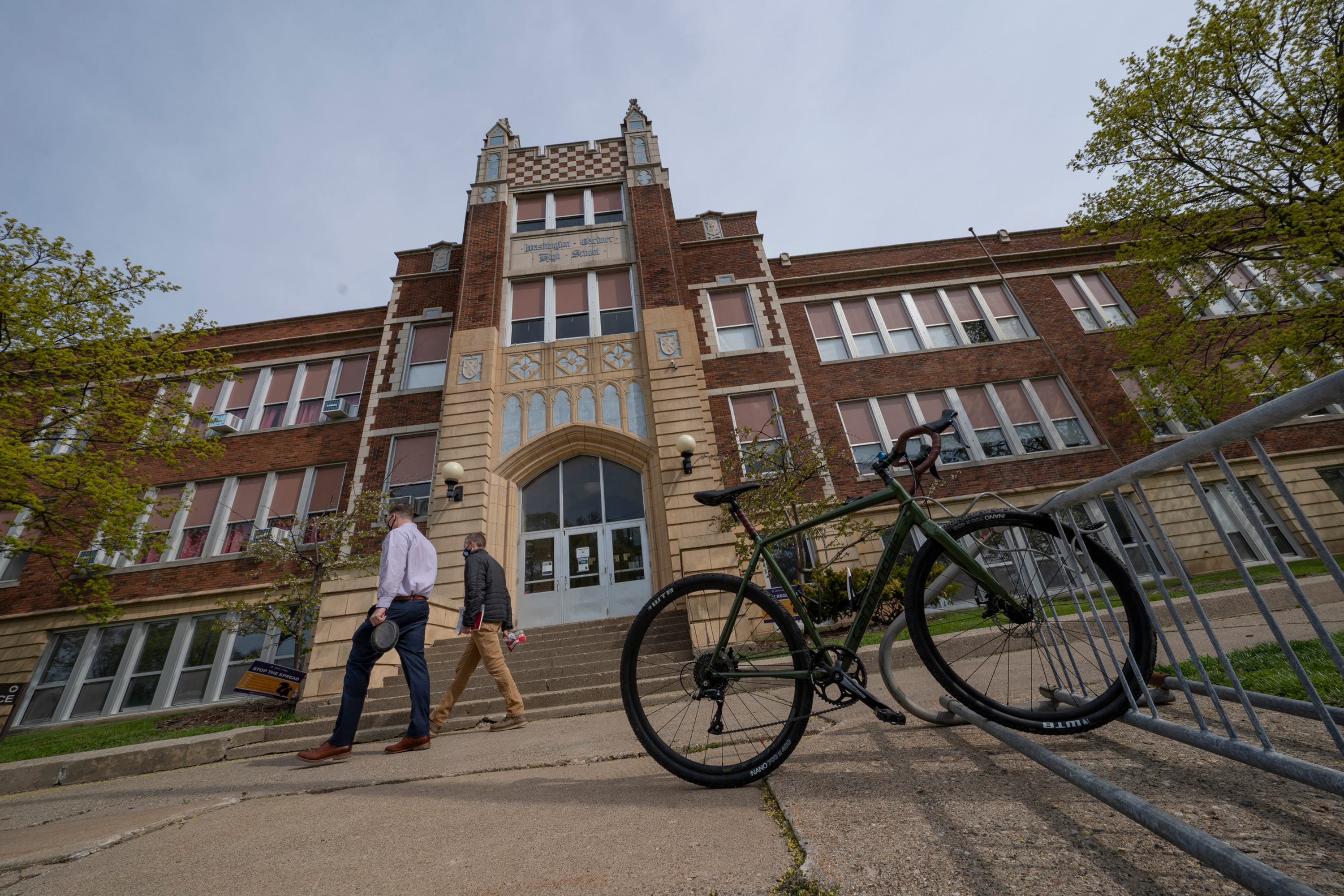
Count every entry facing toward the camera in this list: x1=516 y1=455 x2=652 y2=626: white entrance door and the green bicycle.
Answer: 1

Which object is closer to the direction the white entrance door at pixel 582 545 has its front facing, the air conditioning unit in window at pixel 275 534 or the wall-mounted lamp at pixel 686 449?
the wall-mounted lamp

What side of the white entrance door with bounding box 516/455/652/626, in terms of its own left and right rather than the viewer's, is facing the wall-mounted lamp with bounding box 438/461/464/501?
right

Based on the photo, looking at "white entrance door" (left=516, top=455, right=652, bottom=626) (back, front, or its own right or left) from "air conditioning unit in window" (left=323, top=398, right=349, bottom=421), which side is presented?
right

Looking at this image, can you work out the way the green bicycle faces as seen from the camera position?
facing to the right of the viewer

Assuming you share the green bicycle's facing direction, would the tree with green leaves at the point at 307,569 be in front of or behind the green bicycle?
behind

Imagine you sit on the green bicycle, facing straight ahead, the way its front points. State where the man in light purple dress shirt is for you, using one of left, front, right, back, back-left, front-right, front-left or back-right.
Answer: back

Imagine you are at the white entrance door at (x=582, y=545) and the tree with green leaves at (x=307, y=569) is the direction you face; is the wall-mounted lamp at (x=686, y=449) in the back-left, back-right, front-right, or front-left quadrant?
back-left

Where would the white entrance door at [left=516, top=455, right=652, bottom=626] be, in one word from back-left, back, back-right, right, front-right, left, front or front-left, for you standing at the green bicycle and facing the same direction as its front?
back-left

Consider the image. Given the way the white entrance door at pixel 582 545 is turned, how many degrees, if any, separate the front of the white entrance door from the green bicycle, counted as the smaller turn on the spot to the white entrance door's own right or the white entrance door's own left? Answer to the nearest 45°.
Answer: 0° — it already faces it

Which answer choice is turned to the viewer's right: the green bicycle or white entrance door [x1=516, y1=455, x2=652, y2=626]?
the green bicycle

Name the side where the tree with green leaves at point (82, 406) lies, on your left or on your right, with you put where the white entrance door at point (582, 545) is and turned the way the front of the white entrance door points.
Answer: on your right
